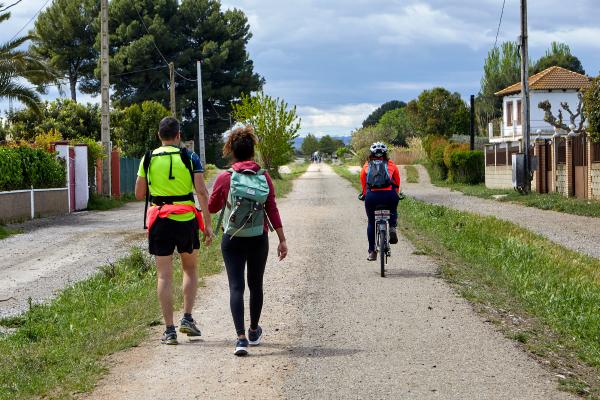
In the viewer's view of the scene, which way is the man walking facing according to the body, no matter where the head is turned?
away from the camera

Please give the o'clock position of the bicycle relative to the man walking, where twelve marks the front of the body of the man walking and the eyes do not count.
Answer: The bicycle is roughly at 1 o'clock from the man walking.

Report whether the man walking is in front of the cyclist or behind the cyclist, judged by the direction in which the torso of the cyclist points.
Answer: behind

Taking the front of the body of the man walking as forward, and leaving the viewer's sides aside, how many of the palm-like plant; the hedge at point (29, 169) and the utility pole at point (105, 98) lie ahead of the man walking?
3

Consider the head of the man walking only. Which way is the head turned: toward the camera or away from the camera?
away from the camera

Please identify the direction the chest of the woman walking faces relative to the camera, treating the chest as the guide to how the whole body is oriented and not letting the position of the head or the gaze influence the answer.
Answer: away from the camera

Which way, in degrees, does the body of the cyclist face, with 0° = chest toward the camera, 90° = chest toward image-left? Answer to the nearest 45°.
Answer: approximately 180°

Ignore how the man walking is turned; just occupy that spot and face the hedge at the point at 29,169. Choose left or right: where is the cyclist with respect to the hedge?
right

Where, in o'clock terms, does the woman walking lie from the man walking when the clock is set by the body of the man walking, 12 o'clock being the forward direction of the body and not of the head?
The woman walking is roughly at 4 o'clock from the man walking.
